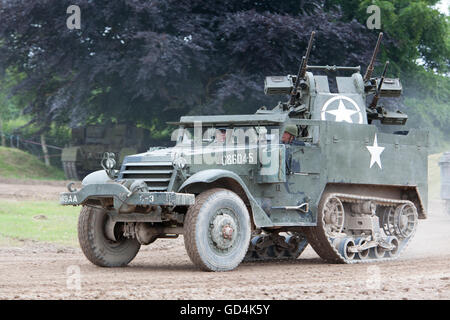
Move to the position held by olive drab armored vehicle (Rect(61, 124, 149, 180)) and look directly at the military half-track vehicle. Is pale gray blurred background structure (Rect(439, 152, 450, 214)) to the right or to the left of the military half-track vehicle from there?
left

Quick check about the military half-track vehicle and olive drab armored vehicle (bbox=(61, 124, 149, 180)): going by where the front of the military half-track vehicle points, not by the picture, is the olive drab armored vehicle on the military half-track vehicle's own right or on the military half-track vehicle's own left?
on the military half-track vehicle's own right

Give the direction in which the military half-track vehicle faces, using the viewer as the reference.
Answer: facing the viewer and to the left of the viewer

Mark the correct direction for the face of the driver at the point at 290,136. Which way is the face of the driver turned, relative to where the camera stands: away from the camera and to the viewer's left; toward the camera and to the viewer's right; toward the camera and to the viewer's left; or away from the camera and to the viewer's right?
toward the camera and to the viewer's left

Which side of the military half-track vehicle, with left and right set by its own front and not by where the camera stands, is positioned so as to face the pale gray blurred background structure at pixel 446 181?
back
